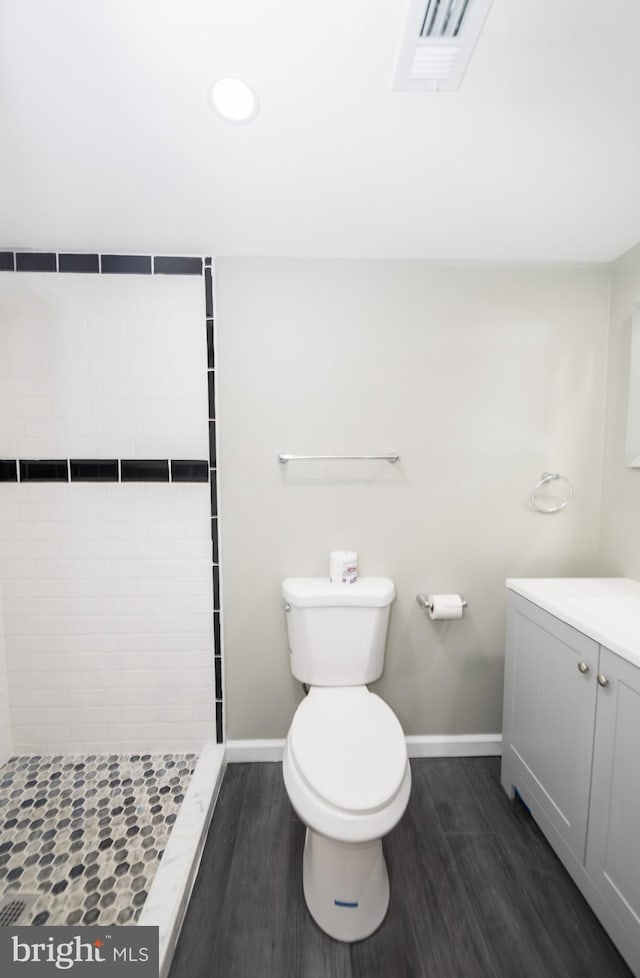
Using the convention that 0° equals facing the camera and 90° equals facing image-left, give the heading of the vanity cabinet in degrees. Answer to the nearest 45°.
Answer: approximately 45°

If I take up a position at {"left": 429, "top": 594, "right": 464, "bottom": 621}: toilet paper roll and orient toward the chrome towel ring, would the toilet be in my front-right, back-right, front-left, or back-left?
back-right

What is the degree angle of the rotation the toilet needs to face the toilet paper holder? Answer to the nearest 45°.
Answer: approximately 135° to its left

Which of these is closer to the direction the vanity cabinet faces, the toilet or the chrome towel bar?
the toilet

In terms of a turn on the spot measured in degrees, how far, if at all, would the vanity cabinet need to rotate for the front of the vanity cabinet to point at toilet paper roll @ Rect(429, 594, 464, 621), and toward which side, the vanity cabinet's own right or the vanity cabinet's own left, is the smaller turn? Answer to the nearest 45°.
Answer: approximately 90° to the vanity cabinet's own right

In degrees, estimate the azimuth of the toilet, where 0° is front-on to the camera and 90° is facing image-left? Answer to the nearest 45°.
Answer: approximately 0°

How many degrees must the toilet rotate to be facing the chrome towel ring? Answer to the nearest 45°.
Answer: approximately 135° to its left

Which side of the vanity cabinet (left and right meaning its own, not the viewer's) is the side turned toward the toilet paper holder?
right

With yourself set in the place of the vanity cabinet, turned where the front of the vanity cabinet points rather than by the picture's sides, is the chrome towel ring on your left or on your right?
on your right

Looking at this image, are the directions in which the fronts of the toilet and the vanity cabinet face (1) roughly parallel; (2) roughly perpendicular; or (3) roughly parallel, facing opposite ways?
roughly perpendicular

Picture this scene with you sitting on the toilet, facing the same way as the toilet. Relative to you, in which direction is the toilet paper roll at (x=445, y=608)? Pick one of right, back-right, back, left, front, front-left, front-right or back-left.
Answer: back-left
